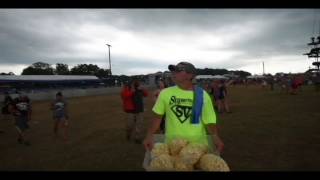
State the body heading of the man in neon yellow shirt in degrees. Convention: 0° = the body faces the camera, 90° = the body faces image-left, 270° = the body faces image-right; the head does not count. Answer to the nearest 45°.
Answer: approximately 0°

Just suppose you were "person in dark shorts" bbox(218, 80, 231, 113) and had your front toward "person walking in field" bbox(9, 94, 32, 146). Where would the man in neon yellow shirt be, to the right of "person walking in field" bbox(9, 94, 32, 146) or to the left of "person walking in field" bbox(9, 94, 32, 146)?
left

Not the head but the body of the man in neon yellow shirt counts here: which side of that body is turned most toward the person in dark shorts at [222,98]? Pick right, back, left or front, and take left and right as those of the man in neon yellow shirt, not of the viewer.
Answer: back

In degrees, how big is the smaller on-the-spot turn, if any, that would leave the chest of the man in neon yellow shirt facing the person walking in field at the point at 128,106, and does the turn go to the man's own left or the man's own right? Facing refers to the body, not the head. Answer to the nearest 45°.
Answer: approximately 180°

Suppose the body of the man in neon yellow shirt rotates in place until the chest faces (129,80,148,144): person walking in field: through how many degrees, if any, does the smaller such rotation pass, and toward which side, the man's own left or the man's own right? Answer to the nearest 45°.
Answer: approximately 180°
